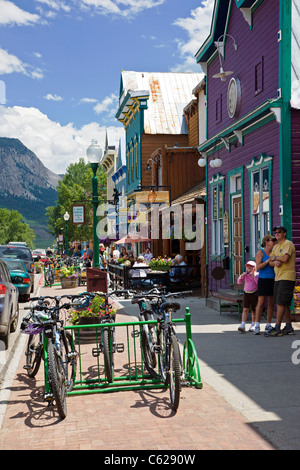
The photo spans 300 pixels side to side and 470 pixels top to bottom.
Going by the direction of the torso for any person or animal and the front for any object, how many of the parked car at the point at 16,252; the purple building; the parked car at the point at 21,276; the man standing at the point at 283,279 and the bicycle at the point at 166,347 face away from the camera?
3

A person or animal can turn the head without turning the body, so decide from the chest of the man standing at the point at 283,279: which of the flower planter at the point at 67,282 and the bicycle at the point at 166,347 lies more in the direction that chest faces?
the bicycle

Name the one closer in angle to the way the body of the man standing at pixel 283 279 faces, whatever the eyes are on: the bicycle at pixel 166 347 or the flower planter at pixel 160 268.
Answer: the bicycle

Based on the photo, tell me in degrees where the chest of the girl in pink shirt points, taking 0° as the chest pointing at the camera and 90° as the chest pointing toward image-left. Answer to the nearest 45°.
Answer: approximately 45°

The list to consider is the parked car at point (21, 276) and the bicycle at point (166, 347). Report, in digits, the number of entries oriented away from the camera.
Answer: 2

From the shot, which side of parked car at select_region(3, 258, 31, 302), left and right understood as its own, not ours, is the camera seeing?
back

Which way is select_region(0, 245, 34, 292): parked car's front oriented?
away from the camera

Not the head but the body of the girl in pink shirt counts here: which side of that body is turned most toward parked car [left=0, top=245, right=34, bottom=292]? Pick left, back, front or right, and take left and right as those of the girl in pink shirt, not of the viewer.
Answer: right

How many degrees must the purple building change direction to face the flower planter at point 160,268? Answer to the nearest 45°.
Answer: approximately 90° to its right

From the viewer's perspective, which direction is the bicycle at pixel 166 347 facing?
away from the camera

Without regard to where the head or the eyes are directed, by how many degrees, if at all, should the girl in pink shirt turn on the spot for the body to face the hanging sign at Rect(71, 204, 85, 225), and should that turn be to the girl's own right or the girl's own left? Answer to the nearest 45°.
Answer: approximately 90° to the girl's own right
